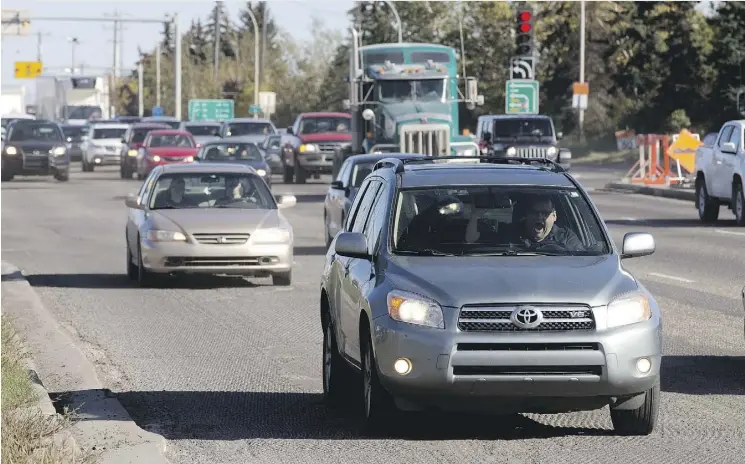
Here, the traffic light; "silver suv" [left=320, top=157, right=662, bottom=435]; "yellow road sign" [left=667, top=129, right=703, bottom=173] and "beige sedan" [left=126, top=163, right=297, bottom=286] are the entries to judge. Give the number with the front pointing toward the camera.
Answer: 4

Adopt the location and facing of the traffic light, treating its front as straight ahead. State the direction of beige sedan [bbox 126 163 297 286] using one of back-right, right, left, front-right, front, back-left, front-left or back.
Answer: front

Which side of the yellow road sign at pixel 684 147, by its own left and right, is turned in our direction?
front

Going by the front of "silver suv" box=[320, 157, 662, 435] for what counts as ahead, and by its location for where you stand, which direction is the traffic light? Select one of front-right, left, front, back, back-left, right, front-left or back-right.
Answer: back

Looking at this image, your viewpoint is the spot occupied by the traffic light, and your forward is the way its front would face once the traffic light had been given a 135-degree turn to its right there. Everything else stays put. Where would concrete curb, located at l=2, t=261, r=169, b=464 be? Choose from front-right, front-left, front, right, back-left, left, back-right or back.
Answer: back-left

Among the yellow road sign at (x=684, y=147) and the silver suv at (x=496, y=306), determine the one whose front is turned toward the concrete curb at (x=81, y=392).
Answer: the yellow road sign

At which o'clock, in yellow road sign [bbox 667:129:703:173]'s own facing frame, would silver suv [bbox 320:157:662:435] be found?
The silver suv is roughly at 12 o'clock from the yellow road sign.

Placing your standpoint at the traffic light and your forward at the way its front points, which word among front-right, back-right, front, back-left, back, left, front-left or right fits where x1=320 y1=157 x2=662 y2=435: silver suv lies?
front

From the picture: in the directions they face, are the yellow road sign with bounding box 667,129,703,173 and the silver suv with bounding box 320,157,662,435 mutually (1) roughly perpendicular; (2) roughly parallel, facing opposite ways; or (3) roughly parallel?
roughly parallel

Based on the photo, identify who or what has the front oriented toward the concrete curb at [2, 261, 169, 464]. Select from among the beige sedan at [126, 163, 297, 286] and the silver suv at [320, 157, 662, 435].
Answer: the beige sedan

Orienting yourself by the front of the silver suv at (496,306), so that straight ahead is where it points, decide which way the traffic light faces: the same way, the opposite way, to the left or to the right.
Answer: the same way

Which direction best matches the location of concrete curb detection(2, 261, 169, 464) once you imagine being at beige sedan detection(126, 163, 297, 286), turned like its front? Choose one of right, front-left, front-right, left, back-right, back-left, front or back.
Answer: front

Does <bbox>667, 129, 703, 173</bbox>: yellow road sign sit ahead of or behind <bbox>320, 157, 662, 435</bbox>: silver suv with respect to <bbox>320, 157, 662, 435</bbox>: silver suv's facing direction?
behind

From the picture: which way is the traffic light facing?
toward the camera
